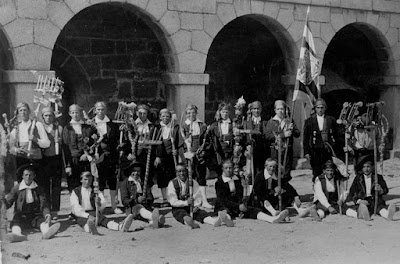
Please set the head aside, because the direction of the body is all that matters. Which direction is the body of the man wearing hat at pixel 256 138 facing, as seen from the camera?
toward the camera

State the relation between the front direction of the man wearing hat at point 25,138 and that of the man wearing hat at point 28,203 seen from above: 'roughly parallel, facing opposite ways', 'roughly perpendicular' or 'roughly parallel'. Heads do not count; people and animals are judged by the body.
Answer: roughly parallel

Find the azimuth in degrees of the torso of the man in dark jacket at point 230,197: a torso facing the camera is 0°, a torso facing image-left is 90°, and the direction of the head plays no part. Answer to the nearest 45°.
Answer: approximately 315°

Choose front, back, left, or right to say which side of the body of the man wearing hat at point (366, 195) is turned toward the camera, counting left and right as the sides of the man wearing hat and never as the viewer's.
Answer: front

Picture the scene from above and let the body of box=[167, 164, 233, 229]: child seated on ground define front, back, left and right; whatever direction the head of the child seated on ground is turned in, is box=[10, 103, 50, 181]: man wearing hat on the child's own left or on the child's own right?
on the child's own right

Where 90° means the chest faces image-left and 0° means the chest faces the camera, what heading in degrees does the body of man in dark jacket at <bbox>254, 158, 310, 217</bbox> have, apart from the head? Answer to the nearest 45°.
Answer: approximately 315°

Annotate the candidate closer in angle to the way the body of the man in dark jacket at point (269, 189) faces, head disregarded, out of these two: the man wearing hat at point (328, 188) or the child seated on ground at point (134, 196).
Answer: the man wearing hat

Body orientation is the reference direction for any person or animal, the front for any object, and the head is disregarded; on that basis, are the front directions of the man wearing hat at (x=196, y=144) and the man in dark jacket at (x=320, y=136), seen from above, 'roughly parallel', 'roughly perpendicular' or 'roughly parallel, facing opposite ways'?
roughly parallel

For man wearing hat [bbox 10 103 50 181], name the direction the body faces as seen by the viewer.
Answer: toward the camera

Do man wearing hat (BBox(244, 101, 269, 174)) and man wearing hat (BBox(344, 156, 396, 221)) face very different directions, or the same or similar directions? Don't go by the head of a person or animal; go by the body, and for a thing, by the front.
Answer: same or similar directions

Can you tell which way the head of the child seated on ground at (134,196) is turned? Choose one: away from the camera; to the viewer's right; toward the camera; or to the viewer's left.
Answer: toward the camera

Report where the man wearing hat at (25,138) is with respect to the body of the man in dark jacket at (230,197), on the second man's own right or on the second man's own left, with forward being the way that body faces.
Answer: on the second man's own right

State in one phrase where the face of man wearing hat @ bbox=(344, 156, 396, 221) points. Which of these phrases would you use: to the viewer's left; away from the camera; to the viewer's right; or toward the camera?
toward the camera
